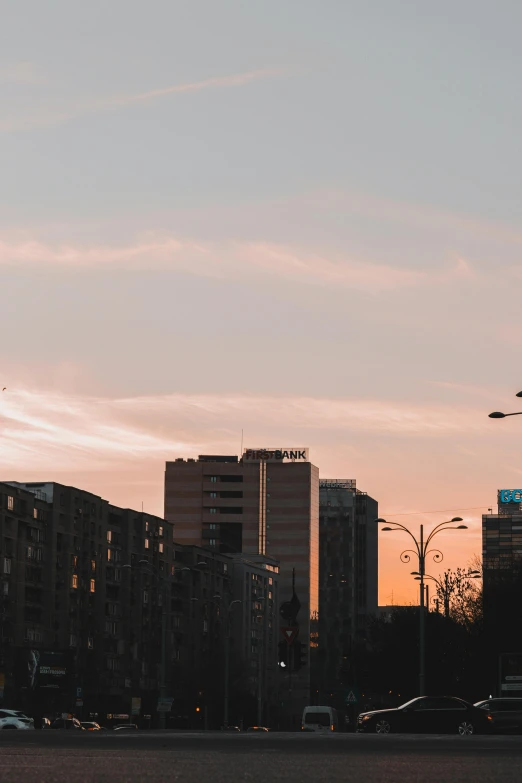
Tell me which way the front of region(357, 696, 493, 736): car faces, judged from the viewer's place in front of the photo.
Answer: facing to the left of the viewer
